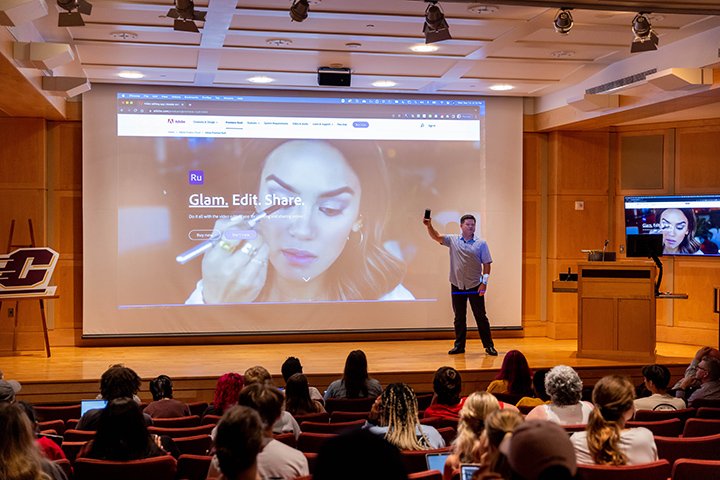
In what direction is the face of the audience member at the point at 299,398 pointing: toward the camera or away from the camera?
away from the camera

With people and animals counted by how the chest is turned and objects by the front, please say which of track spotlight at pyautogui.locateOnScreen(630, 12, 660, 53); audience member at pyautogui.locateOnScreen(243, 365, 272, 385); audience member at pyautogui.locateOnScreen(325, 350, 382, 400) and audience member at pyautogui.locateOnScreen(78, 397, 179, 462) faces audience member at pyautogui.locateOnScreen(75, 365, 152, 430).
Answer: audience member at pyautogui.locateOnScreen(78, 397, 179, 462)

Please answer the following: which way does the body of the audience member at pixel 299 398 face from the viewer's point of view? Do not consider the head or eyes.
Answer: away from the camera

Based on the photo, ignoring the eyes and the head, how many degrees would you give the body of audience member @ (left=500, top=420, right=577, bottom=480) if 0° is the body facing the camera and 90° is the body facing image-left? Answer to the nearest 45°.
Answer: approximately 180°

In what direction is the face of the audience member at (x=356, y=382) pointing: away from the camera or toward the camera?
away from the camera

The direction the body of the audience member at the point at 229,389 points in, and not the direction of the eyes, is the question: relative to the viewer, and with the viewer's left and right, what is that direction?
facing away from the viewer and to the right of the viewer

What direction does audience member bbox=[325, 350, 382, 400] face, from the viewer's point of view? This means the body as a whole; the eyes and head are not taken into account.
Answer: away from the camera

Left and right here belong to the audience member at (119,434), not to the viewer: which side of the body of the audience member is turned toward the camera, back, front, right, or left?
back

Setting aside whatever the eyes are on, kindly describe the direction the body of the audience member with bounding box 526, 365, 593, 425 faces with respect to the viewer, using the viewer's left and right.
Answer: facing away from the viewer

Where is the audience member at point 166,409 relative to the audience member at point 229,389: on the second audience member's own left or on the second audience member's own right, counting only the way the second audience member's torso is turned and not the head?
on the second audience member's own left

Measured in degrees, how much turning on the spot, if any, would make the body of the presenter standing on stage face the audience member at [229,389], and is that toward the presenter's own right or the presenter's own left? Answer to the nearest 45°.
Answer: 0° — they already face them

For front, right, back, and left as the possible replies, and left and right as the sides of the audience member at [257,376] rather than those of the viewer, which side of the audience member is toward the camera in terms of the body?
back
